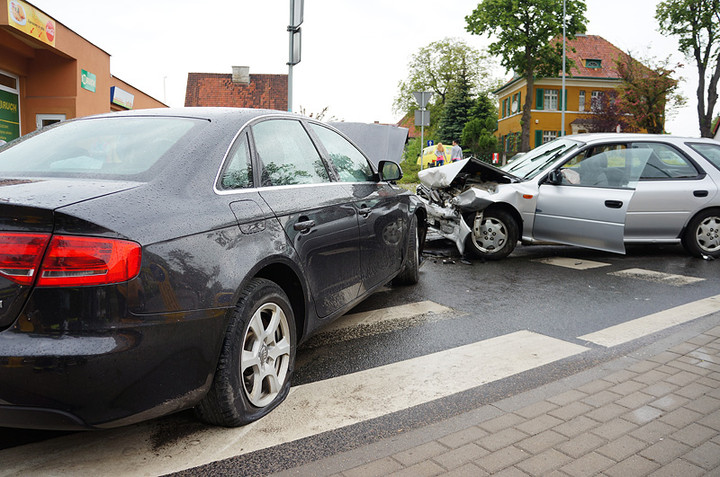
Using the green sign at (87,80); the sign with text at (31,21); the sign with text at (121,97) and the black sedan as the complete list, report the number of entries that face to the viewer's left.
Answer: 0

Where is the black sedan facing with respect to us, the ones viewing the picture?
facing away from the viewer and to the right of the viewer

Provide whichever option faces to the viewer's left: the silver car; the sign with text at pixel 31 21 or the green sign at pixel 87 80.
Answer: the silver car

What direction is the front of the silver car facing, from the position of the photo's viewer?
facing to the left of the viewer

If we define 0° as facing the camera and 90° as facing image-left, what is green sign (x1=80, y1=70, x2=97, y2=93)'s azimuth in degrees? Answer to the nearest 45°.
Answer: approximately 315°

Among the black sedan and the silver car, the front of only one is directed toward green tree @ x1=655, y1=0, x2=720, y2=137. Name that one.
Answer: the black sedan

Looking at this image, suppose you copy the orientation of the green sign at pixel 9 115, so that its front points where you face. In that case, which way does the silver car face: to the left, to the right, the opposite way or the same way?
the opposite way

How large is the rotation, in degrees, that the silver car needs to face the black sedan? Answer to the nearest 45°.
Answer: approximately 90° to its left

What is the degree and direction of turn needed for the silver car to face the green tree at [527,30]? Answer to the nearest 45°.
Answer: approximately 90° to its right

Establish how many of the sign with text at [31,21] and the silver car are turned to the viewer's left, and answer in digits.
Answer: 1

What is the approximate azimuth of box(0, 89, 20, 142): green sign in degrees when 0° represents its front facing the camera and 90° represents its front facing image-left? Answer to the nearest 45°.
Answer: approximately 315°

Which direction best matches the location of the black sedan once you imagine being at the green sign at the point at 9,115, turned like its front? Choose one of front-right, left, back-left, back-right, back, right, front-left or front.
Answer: front-right

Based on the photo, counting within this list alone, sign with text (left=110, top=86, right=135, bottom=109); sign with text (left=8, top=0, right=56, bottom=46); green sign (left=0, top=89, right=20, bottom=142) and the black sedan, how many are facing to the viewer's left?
0

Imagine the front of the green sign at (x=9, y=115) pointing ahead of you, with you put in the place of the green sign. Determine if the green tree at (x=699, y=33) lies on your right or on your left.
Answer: on your left

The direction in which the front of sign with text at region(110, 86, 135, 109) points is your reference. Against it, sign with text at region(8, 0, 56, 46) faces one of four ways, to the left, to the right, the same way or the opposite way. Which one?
the same way

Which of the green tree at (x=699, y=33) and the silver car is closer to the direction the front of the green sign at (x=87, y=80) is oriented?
the silver car

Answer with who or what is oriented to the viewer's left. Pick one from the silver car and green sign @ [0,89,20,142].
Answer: the silver car

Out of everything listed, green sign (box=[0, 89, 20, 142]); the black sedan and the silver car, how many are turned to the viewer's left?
1

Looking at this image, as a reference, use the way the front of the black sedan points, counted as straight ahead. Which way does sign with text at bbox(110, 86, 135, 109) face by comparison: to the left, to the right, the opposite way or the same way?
to the right

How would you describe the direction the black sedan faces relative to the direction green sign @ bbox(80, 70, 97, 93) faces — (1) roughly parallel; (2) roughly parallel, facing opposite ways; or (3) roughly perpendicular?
roughly perpendicular
